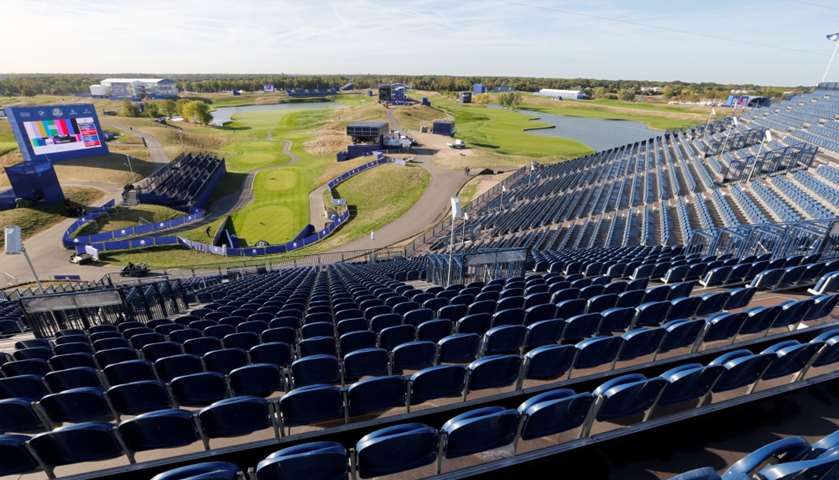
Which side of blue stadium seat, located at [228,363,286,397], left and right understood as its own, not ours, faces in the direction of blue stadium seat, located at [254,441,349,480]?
back

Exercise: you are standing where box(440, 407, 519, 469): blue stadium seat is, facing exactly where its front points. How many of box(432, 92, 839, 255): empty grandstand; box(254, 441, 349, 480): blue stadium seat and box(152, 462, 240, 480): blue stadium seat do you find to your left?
2

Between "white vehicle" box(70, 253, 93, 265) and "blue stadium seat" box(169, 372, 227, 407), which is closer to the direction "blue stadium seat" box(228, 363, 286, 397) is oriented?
the white vehicle

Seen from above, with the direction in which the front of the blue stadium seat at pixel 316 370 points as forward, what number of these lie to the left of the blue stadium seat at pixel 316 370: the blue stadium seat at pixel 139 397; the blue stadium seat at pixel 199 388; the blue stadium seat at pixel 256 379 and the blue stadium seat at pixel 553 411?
3

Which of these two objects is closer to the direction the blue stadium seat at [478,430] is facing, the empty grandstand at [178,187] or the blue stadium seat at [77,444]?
the empty grandstand

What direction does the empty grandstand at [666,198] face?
to the viewer's left

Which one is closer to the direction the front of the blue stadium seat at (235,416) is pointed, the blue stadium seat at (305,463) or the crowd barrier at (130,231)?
the crowd barrier

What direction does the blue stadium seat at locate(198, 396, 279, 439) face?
away from the camera

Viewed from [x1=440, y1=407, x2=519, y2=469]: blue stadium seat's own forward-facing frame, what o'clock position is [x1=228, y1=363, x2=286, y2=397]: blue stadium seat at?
[x1=228, y1=363, x2=286, y2=397]: blue stadium seat is roughly at 11 o'clock from [x1=440, y1=407, x2=519, y2=469]: blue stadium seat.

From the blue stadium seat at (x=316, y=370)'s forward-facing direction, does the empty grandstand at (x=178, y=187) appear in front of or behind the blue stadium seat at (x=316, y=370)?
in front

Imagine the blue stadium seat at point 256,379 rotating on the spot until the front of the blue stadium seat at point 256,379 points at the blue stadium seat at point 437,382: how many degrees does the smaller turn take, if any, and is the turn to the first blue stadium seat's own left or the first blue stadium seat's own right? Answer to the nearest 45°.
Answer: approximately 135° to the first blue stadium seat's own right

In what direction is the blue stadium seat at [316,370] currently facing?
away from the camera

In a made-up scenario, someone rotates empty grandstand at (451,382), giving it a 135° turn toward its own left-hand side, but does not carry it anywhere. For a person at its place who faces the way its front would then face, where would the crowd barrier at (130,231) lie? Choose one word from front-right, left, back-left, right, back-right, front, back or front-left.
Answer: right

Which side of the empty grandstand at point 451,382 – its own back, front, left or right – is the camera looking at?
back

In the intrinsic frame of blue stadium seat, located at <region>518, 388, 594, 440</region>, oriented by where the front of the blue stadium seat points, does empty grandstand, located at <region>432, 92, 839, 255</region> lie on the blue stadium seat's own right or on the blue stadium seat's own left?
on the blue stadium seat's own right

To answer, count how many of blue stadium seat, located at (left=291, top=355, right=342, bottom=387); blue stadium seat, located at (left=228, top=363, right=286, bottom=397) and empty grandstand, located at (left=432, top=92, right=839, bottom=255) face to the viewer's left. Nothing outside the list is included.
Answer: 1

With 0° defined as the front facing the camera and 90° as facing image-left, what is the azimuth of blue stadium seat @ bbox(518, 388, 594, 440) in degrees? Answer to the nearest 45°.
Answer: approximately 135°

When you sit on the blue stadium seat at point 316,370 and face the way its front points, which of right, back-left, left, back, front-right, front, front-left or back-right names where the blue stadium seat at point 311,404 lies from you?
back

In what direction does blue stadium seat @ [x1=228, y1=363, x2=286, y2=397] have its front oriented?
away from the camera
